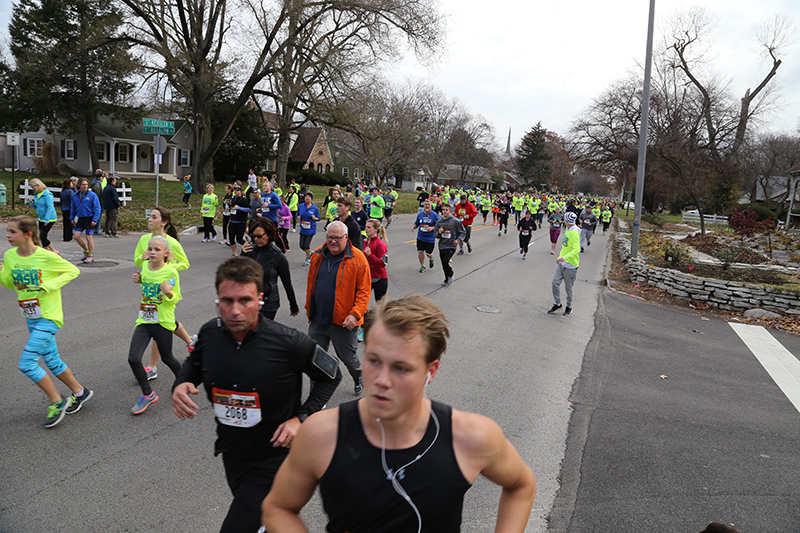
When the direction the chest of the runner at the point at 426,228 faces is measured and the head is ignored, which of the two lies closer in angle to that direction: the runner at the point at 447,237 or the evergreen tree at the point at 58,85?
the runner

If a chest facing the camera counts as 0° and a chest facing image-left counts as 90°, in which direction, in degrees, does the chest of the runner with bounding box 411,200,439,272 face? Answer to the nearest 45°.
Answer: approximately 0°

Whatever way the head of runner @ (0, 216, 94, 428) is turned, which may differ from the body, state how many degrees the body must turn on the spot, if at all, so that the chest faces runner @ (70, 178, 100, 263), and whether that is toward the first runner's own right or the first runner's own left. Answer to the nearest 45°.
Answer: approximately 135° to the first runner's own right

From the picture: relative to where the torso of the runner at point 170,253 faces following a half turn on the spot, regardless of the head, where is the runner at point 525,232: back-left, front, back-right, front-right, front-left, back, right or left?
front

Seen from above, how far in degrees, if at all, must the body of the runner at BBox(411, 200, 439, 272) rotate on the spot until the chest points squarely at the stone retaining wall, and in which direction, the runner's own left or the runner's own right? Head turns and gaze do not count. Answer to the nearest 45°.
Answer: approximately 90° to the runner's own left

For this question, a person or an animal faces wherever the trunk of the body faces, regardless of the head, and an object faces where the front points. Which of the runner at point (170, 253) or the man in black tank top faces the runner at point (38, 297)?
the runner at point (170, 253)

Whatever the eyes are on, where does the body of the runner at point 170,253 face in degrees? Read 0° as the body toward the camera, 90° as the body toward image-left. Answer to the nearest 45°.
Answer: approximately 45°

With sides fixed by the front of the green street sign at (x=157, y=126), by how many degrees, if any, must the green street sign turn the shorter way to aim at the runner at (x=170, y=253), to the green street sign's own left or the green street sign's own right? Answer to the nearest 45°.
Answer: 0° — it already faces them

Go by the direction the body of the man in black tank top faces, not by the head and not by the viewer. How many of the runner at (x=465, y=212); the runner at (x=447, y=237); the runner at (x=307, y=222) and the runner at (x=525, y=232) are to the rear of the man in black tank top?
4

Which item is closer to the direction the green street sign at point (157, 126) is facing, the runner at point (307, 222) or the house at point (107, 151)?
the runner

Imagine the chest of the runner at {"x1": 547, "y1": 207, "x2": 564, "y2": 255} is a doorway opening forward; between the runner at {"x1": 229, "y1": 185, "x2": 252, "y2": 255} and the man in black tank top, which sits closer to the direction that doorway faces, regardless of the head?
the man in black tank top
